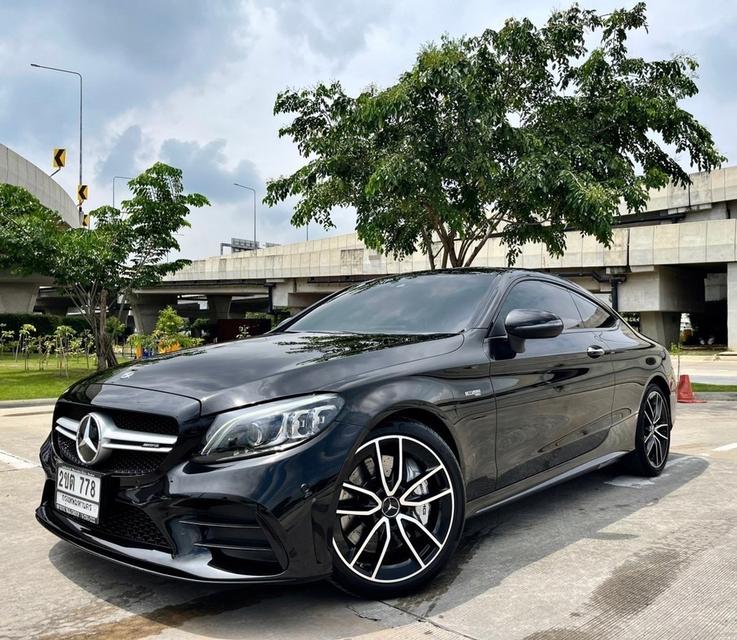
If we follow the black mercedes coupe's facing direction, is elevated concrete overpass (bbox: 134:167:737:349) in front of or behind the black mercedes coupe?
behind

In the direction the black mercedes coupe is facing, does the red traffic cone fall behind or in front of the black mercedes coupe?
behind

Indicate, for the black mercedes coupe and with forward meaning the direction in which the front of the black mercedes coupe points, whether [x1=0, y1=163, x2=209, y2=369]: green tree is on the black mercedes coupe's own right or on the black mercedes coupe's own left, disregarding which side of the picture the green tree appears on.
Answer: on the black mercedes coupe's own right

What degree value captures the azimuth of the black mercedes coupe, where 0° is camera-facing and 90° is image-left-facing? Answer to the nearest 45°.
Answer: approximately 45°

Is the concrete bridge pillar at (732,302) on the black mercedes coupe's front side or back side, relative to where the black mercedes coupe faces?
on the back side

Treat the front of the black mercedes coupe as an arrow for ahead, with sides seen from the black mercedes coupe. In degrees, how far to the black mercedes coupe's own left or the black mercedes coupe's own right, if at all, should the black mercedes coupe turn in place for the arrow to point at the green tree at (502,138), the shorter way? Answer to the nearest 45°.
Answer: approximately 135° to the black mercedes coupe's own right

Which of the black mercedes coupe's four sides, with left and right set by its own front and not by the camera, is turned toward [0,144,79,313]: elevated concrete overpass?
right
